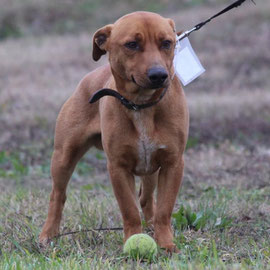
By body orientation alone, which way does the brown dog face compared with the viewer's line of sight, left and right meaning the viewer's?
facing the viewer and to the right of the viewer
